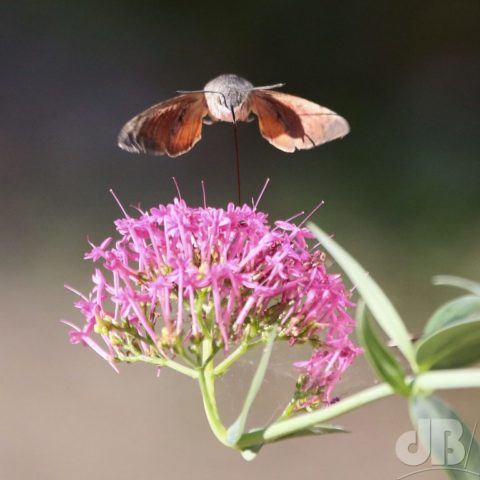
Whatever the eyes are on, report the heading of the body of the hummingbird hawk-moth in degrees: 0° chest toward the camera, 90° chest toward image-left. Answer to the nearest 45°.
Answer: approximately 0°
